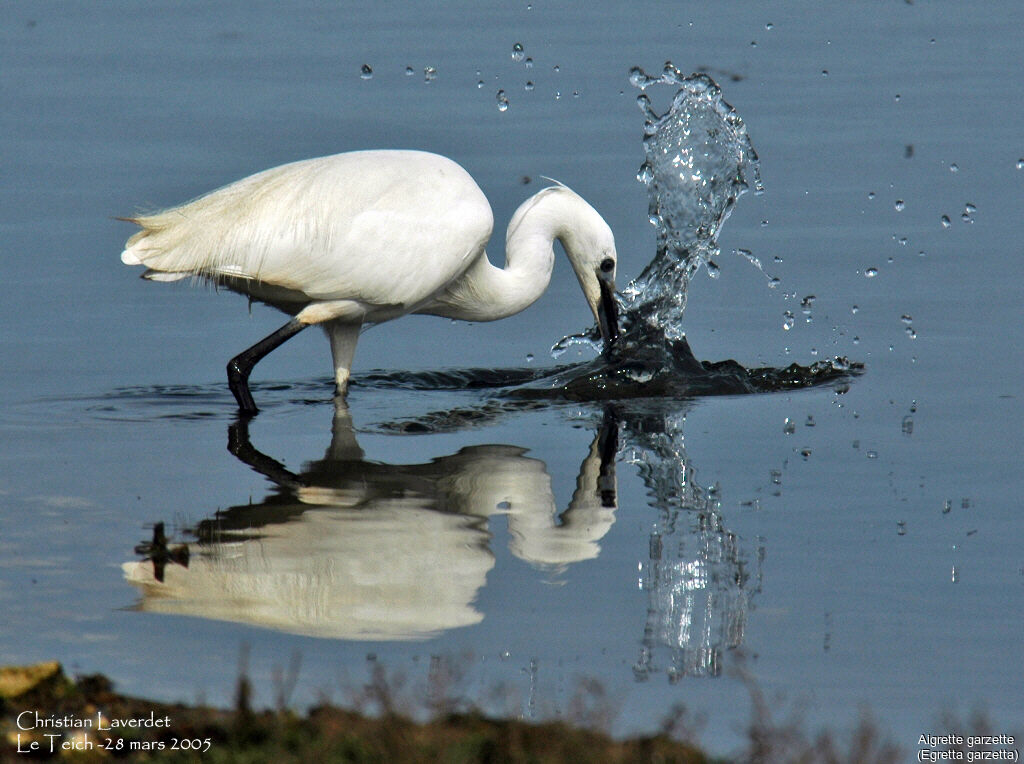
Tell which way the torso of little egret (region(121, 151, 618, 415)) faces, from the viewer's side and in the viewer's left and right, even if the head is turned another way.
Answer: facing to the right of the viewer
